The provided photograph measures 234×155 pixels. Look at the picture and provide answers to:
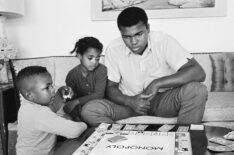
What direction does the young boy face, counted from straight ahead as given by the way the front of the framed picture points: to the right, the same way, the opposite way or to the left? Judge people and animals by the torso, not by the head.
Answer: to the left

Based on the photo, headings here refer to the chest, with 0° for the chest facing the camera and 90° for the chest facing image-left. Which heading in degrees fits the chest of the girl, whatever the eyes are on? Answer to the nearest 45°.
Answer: approximately 0°

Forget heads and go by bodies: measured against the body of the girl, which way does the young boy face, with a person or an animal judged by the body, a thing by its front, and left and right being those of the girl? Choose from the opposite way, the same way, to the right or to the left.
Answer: to the left

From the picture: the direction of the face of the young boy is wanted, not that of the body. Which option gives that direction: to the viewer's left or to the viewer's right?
to the viewer's right

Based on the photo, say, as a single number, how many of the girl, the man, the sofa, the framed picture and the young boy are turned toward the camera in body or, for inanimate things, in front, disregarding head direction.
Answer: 4

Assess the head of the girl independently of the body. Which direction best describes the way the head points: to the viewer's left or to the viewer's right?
to the viewer's right

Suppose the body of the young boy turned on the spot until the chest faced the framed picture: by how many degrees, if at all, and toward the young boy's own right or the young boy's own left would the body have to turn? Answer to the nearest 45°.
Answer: approximately 45° to the young boy's own left

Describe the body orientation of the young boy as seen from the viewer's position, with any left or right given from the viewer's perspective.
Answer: facing to the right of the viewer
